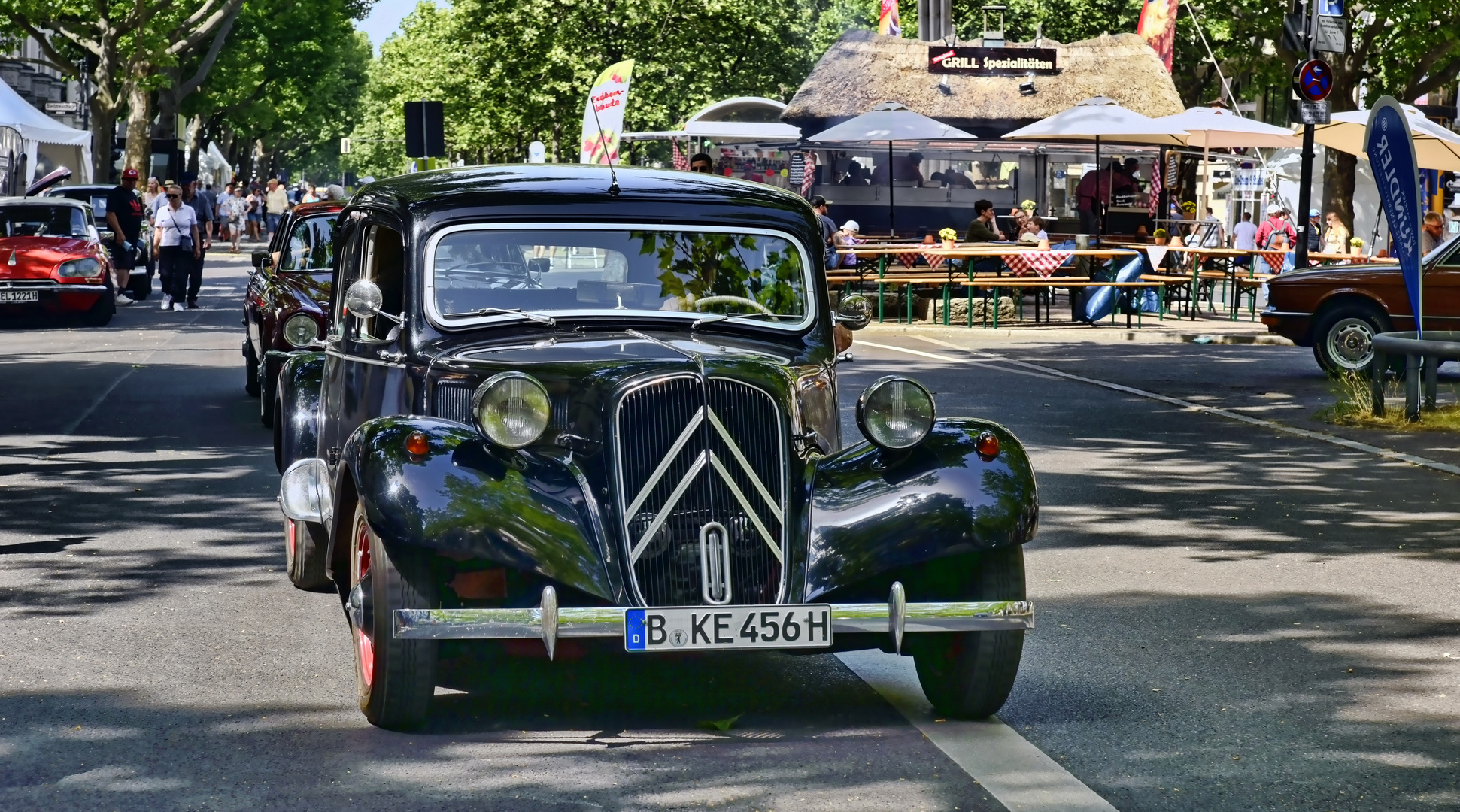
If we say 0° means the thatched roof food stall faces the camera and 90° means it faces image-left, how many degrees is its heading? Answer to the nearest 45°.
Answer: approximately 0°

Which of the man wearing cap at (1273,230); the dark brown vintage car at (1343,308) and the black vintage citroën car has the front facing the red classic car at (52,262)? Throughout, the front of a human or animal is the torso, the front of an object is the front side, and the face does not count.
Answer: the dark brown vintage car

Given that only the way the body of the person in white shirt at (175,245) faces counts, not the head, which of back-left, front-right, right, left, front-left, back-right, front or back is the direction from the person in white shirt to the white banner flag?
left

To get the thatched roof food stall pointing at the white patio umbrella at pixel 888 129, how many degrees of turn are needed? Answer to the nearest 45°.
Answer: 0° — it already faces it

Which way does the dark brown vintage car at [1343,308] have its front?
to the viewer's left

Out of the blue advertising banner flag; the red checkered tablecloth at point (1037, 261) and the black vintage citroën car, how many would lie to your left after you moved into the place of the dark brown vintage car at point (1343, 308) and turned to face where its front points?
2

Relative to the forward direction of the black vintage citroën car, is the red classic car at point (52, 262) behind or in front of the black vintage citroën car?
behind
